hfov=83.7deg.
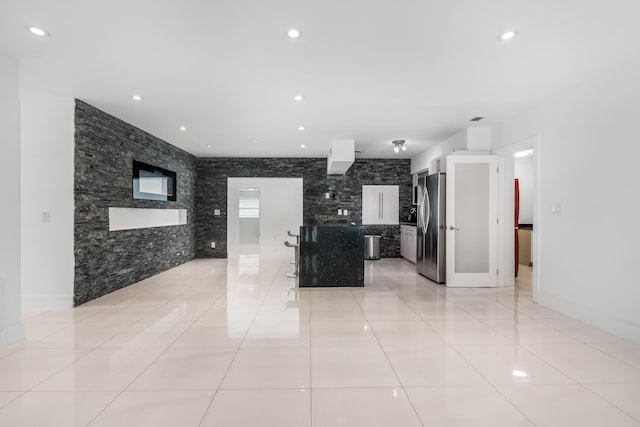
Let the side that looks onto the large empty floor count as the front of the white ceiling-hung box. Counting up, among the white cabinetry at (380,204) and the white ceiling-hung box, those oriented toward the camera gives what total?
2

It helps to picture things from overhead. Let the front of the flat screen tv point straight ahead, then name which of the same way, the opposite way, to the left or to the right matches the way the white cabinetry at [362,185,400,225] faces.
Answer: to the right

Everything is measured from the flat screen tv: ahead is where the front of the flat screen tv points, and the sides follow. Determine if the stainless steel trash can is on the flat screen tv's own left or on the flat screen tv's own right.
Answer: on the flat screen tv's own left

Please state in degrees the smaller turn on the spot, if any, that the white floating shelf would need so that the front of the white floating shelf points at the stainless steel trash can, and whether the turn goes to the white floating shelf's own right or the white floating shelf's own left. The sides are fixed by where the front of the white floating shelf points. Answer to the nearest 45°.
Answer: approximately 45° to the white floating shelf's own left
